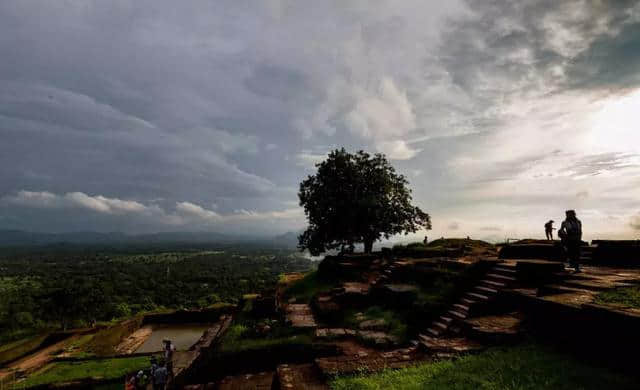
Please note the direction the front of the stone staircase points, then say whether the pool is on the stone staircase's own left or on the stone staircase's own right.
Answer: on the stone staircase's own right

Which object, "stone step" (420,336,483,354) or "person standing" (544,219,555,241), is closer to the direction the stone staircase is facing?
the stone step

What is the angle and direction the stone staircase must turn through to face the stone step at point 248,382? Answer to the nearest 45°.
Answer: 0° — it already faces it

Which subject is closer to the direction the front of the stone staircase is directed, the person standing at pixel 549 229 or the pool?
the pool

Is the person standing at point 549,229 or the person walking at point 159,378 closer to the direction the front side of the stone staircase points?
the person walking

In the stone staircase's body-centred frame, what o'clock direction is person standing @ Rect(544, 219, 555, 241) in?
The person standing is roughly at 5 o'clock from the stone staircase.

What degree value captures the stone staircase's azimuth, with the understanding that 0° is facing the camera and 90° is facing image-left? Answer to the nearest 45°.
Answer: approximately 45°

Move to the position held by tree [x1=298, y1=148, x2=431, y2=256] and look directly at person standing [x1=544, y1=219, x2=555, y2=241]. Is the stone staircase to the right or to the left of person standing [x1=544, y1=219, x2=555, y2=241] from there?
right
